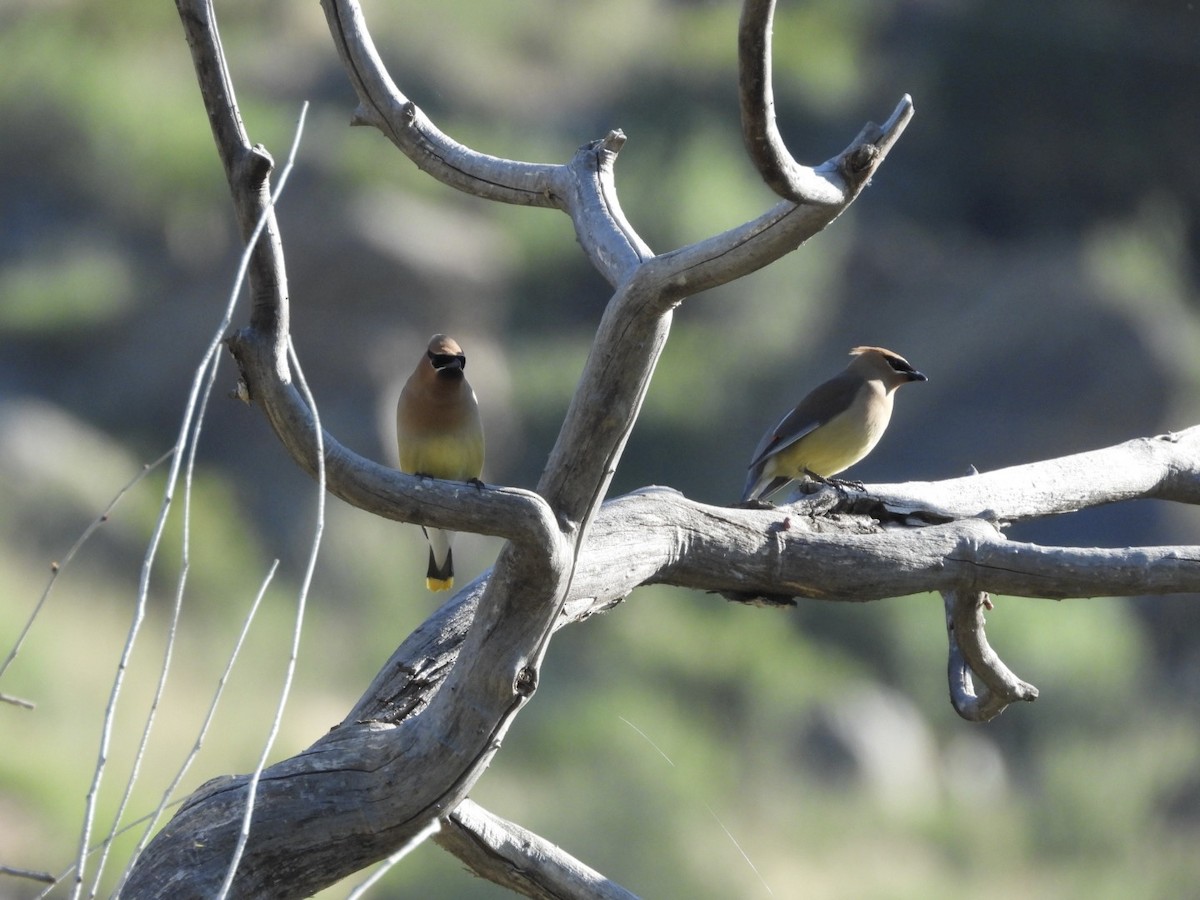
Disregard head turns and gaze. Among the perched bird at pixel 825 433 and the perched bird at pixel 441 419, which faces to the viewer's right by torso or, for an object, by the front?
the perched bird at pixel 825 433

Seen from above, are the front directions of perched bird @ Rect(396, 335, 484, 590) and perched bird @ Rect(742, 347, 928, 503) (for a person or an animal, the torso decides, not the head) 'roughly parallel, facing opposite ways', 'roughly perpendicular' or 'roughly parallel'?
roughly perpendicular

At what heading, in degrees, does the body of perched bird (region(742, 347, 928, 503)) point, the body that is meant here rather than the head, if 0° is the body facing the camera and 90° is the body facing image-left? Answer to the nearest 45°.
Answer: approximately 270°

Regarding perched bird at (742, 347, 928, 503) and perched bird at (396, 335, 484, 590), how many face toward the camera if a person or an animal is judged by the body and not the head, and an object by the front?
1

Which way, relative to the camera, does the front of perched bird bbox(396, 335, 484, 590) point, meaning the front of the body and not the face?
toward the camera
